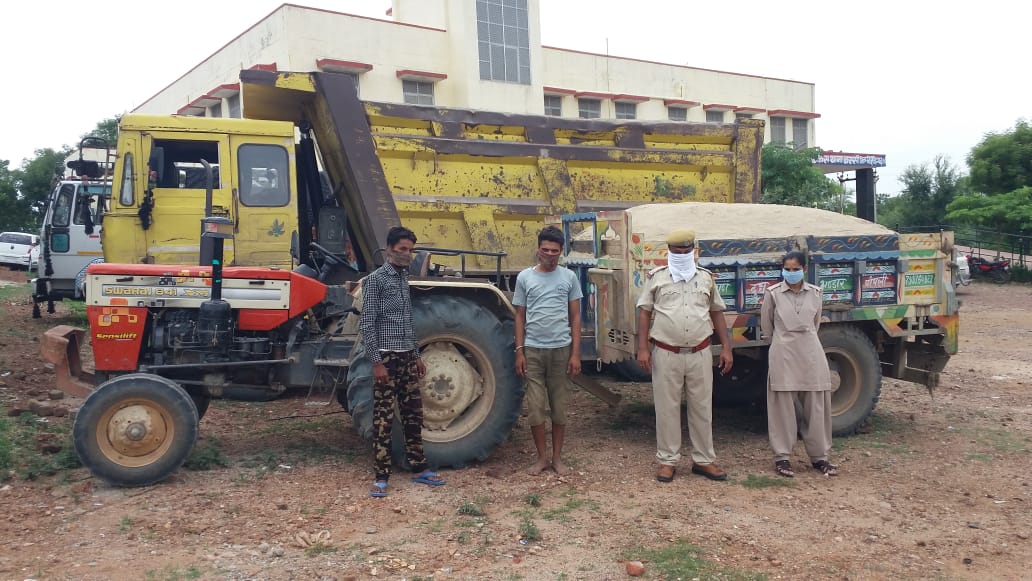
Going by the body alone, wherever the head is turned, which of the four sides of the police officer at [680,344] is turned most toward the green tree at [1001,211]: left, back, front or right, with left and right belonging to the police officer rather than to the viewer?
back

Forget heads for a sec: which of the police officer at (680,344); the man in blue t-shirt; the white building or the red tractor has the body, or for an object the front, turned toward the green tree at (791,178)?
the white building

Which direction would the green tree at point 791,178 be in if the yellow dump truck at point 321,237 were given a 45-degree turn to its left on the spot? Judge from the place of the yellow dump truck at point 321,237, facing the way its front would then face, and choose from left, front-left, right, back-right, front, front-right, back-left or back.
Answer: back

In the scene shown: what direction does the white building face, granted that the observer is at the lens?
facing the viewer and to the right of the viewer

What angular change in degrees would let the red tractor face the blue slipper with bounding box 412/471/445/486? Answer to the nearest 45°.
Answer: approximately 135° to its left

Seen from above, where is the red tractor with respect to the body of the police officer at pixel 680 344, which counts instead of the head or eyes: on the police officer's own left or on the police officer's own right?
on the police officer's own right

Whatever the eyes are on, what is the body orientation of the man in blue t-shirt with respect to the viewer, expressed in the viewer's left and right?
facing the viewer

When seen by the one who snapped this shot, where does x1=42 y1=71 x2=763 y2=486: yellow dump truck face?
facing to the left of the viewer

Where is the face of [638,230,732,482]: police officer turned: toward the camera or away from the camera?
toward the camera

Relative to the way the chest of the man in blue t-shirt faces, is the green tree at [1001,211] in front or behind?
behind

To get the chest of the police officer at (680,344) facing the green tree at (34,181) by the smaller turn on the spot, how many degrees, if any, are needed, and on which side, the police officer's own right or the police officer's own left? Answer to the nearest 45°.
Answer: approximately 135° to the police officer's own right

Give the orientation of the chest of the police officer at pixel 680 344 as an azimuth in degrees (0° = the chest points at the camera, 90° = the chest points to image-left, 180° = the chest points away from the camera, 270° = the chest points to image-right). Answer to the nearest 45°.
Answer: approximately 0°

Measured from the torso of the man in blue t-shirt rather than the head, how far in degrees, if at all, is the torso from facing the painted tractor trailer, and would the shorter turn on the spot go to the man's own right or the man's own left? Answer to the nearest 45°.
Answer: approximately 135° to the man's own left

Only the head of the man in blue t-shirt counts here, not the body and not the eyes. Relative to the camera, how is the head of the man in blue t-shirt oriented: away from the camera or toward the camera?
toward the camera

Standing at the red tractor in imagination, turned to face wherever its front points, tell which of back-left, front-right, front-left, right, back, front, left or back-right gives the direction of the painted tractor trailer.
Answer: back

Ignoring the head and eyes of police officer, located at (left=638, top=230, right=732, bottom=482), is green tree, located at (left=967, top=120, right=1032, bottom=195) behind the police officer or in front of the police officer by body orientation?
behind

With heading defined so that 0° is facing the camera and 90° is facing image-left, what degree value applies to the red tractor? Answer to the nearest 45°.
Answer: approximately 90°

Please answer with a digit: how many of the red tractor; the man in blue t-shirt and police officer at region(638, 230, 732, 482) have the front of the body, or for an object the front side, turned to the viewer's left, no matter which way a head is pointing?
1

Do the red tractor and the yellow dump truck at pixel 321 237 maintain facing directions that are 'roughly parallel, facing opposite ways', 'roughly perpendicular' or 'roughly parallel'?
roughly parallel
